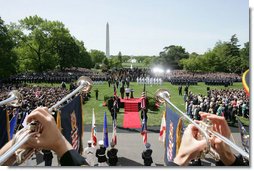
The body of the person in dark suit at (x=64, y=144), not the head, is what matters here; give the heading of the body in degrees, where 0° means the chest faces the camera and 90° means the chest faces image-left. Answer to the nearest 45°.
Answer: approximately 180°

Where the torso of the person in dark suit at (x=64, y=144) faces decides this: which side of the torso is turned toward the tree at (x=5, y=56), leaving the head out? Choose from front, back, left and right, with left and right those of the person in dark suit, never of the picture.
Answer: front
